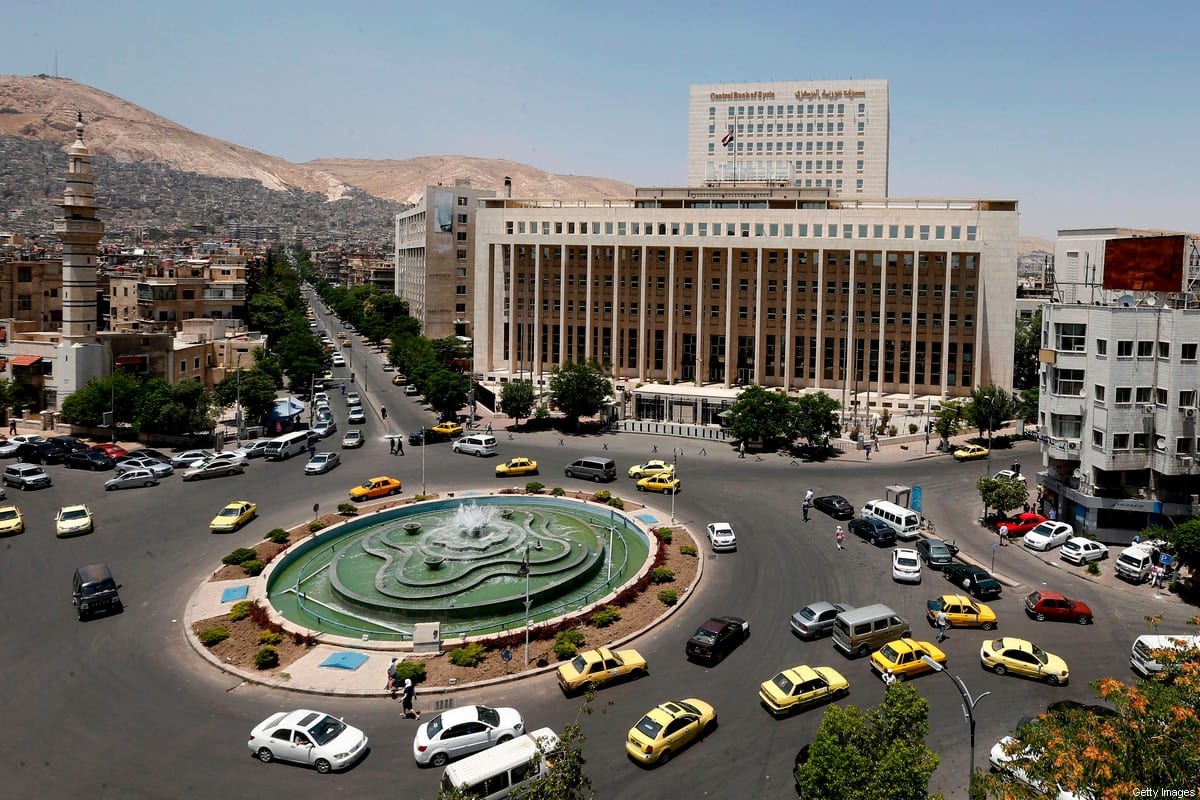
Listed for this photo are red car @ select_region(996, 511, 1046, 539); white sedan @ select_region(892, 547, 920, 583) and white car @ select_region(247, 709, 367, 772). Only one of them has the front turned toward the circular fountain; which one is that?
the red car

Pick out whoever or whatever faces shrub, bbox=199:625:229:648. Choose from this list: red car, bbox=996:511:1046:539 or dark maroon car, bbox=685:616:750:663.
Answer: the red car

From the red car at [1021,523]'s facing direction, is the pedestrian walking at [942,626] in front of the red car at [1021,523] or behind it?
in front

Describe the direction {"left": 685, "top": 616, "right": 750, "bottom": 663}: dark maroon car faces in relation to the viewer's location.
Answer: facing away from the viewer and to the right of the viewer

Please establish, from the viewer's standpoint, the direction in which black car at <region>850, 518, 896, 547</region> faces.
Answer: facing away from the viewer and to the left of the viewer

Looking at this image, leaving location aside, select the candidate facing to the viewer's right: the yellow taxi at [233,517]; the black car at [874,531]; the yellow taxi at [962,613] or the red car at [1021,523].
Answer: the yellow taxi at [962,613]

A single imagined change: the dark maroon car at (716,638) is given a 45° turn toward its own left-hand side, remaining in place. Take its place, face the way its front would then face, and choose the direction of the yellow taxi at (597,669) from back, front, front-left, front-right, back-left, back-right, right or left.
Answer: back-left

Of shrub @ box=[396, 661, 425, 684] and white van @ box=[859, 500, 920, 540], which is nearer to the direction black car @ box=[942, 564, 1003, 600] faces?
the white van

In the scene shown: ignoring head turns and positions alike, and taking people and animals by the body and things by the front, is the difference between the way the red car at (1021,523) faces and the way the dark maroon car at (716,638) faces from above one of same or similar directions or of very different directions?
very different directions

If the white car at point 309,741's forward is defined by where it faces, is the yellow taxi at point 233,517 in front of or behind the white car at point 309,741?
behind

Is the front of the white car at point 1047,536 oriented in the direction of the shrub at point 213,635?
yes
